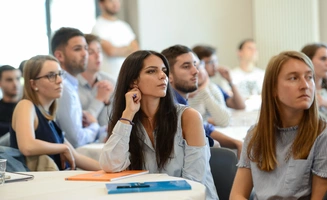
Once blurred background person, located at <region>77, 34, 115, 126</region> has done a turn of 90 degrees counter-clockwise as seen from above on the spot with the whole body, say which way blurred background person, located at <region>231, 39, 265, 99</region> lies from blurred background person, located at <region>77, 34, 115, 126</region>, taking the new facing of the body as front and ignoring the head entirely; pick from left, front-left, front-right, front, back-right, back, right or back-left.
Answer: front

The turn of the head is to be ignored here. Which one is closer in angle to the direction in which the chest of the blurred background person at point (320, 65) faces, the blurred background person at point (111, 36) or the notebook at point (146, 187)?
the notebook

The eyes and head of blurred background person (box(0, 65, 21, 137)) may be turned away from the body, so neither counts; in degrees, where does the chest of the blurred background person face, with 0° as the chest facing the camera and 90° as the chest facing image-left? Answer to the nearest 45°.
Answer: approximately 315°

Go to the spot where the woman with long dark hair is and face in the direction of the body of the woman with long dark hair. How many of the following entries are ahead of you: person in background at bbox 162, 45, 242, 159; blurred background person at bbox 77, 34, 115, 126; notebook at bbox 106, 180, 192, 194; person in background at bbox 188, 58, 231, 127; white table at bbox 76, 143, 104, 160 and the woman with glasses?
1

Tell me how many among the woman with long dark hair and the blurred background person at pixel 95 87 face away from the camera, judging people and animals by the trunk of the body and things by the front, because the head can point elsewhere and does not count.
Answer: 0

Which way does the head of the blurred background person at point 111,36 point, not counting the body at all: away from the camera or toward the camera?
toward the camera

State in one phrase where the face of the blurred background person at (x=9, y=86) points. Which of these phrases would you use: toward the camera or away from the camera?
toward the camera

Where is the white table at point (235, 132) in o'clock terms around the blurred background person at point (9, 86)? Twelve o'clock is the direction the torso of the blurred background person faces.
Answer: The white table is roughly at 12 o'clock from the blurred background person.

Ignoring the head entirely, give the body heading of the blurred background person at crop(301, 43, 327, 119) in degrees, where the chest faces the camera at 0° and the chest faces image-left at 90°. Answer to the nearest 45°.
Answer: approximately 315°

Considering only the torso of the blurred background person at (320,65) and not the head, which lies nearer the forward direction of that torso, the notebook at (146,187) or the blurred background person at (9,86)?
the notebook

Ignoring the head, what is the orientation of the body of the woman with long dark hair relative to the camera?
toward the camera

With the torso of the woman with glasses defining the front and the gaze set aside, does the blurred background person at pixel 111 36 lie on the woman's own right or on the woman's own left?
on the woman's own left
